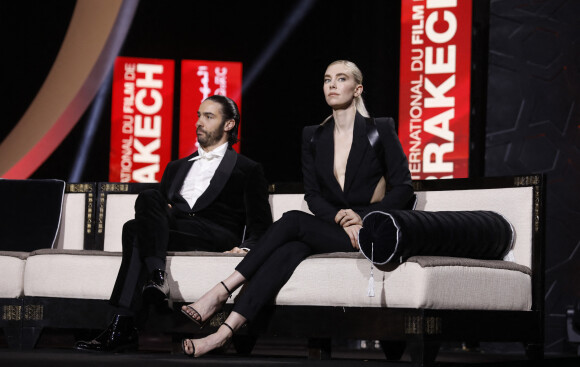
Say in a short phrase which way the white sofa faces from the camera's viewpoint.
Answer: facing the viewer and to the left of the viewer

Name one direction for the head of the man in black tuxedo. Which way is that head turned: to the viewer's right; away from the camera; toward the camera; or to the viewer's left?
to the viewer's left

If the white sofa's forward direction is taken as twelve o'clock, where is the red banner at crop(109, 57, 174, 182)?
The red banner is roughly at 4 o'clock from the white sofa.

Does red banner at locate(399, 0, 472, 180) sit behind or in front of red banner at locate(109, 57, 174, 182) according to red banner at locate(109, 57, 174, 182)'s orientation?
in front

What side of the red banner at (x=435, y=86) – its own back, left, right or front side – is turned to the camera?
front

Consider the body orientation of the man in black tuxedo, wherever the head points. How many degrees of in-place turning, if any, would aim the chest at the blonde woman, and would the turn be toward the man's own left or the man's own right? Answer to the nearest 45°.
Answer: approximately 90° to the man's own left

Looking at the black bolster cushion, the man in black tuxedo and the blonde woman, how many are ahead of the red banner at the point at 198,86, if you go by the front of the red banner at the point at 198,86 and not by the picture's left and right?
3

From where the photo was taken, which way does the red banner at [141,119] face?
toward the camera

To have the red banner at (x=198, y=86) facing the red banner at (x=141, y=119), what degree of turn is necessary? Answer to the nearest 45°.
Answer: approximately 90° to its right

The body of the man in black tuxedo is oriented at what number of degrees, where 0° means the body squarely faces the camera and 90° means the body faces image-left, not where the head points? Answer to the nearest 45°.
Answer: approximately 45°

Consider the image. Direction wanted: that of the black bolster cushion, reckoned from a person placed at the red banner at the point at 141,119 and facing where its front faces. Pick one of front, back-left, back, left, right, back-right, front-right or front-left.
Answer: front

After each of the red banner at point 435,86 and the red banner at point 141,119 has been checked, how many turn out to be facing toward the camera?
2

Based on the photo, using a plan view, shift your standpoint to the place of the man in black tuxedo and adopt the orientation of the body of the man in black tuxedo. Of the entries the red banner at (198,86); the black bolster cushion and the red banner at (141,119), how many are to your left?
1
